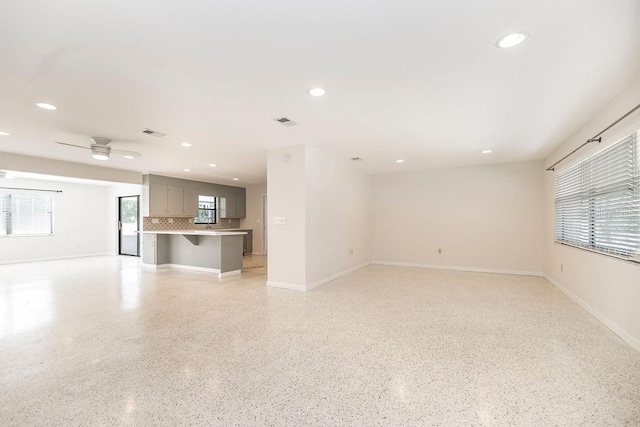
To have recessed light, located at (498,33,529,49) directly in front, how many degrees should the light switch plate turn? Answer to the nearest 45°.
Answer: approximately 45° to its left

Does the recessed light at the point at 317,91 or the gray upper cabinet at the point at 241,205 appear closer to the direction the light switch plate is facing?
the recessed light

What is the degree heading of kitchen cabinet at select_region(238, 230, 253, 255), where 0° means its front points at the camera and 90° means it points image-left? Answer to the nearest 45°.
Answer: approximately 0°

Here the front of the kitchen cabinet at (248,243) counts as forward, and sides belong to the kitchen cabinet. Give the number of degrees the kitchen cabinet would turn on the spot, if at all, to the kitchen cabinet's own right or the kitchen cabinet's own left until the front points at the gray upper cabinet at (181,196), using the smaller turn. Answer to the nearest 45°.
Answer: approximately 45° to the kitchen cabinet's own right

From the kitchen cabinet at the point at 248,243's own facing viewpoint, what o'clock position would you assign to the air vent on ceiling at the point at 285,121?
The air vent on ceiling is roughly at 12 o'clock from the kitchen cabinet.

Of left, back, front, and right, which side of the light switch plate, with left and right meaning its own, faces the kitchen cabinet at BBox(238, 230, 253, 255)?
back

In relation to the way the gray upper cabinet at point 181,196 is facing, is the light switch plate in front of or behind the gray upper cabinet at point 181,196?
in front

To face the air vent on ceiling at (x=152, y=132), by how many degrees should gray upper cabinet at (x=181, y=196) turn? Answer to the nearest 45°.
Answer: approximately 45° to its right

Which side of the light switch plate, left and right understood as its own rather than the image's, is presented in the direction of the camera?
front

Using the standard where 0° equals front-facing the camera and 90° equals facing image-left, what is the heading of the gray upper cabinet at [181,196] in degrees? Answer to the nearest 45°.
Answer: approximately 315°

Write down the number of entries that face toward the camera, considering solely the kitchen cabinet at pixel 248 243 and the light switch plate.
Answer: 2

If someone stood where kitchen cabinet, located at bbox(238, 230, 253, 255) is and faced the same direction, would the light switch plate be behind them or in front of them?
in front
